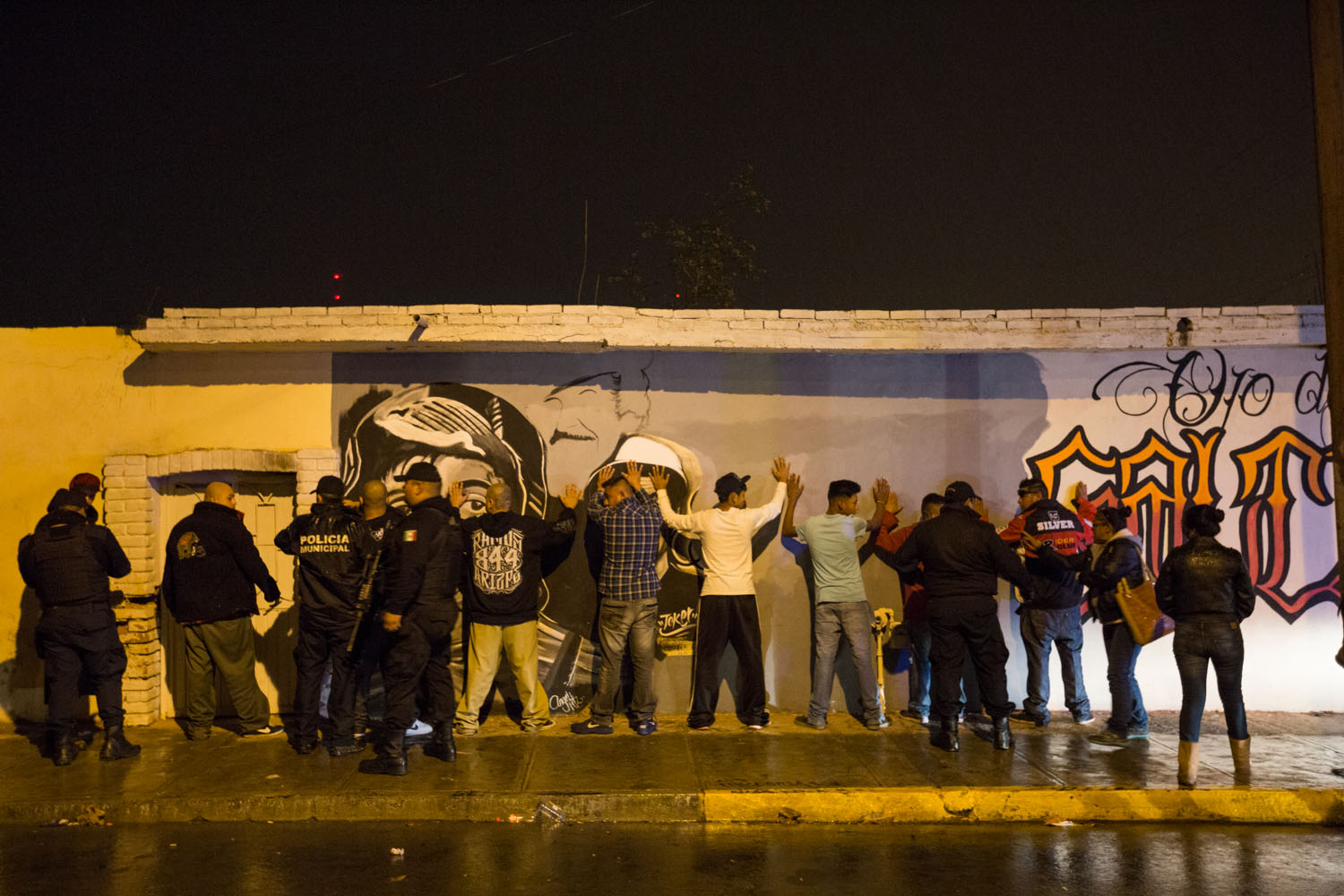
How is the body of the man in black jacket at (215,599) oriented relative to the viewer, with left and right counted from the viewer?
facing away from the viewer and to the right of the viewer

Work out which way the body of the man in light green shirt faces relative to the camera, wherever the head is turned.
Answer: away from the camera

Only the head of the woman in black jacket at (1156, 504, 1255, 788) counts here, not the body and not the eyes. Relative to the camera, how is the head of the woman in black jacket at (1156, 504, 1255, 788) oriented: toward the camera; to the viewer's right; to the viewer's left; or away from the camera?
away from the camera

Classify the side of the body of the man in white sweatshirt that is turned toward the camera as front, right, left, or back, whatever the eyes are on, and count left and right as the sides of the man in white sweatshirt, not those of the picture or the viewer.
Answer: back

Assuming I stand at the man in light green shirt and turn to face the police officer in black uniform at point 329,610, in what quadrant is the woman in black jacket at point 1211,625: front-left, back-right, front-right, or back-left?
back-left

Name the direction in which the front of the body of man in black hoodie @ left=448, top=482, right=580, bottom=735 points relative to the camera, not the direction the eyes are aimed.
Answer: away from the camera

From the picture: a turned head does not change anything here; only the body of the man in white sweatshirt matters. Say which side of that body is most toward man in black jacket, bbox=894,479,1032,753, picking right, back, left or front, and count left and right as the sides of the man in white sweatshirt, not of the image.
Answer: right

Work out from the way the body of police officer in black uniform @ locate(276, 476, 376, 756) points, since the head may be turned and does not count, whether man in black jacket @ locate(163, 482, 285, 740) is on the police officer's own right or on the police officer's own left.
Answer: on the police officer's own left

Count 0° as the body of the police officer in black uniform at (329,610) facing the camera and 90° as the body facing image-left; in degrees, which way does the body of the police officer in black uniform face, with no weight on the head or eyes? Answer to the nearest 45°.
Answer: approximately 180°

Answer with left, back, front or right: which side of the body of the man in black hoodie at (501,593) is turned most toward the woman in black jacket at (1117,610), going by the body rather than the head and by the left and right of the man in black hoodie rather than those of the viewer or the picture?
right

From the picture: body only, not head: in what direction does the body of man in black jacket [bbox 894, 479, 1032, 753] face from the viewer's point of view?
away from the camera
